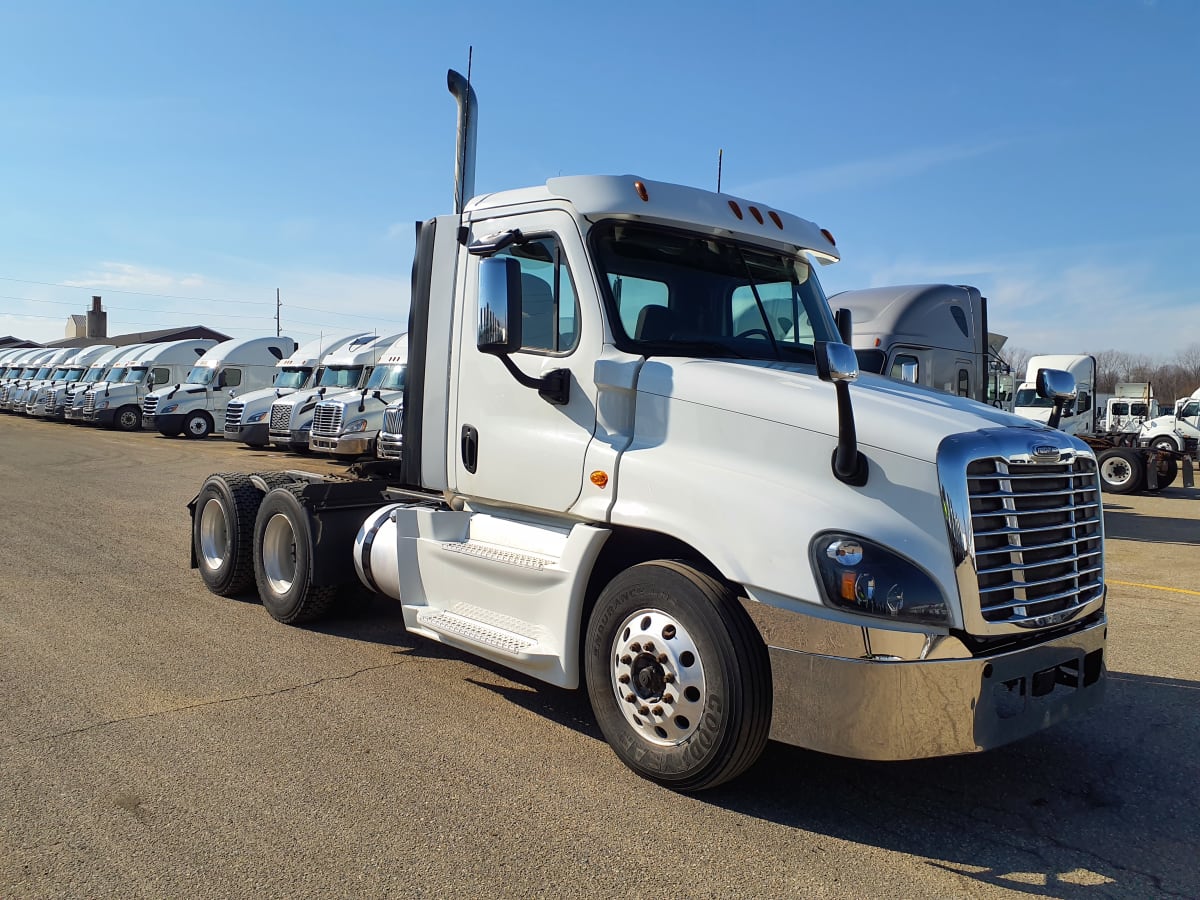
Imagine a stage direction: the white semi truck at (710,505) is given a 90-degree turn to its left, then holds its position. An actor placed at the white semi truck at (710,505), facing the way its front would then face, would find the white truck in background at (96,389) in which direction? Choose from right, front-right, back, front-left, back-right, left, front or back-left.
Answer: left

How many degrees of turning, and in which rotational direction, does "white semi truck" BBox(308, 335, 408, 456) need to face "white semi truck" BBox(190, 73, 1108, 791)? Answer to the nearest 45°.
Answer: approximately 45° to its left

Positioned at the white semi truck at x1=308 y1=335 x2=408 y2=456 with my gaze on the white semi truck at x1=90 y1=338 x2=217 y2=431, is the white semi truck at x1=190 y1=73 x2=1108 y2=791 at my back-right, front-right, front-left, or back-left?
back-left

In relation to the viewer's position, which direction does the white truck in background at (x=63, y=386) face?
facing the viewer and to the left of the viewer

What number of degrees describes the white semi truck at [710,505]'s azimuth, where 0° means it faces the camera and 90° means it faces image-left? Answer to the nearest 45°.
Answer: approximately 315°

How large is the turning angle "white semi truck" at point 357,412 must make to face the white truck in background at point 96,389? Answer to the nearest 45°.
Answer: approximately 90° to its right

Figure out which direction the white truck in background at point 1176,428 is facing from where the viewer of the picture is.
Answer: facing to the left of the viewer

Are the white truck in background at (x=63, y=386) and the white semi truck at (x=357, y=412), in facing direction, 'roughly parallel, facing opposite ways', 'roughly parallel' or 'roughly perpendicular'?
roughly parallel

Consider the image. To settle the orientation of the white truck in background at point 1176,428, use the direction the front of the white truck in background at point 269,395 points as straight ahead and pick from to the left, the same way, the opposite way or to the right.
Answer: to the right

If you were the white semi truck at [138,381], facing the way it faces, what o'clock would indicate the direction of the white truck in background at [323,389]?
The white truck in background is roughly at 10 o'clock from the white semi truck.

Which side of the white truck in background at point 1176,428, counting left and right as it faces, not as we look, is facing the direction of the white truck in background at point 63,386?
front

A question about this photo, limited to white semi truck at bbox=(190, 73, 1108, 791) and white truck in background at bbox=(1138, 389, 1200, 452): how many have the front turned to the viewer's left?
1

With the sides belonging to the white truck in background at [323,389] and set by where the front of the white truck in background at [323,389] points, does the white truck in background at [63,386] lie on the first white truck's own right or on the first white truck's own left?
on the first white truck's own right

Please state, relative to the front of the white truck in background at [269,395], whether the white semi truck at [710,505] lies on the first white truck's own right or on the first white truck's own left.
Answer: on the first white truck's own left

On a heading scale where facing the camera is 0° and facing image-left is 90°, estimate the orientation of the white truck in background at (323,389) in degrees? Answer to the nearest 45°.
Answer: approximately 45°

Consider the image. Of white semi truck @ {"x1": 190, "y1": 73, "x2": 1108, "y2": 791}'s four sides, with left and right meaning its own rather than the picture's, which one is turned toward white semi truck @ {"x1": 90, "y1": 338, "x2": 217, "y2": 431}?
back

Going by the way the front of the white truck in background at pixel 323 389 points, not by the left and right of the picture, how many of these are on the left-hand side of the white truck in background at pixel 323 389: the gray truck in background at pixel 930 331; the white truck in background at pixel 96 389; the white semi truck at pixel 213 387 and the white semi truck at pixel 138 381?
1
